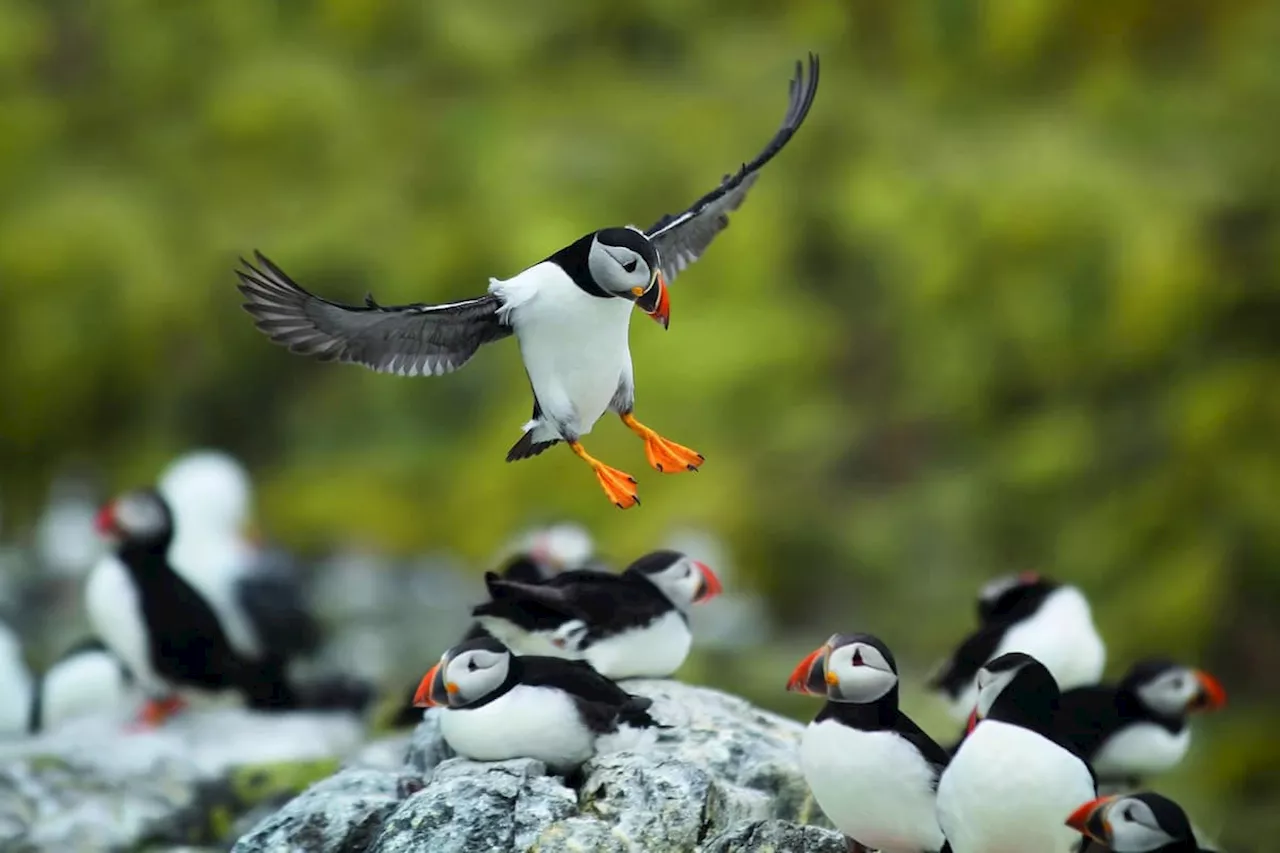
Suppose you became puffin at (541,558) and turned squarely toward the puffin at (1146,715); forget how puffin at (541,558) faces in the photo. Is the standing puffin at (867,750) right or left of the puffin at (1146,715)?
right

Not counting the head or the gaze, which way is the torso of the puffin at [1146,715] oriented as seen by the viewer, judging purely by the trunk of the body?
to the viewer's right

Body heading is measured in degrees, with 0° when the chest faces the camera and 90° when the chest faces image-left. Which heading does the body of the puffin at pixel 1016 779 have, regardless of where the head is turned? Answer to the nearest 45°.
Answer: approximately 45°

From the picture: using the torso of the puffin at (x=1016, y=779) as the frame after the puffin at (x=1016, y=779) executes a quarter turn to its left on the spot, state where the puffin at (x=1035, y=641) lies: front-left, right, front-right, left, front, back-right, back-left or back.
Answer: back-left

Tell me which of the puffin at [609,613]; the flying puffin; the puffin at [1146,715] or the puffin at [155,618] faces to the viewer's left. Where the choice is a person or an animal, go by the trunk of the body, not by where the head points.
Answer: the puffin at [155,618]

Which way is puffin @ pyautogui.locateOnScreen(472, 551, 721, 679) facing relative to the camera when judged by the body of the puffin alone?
to the viewer's right

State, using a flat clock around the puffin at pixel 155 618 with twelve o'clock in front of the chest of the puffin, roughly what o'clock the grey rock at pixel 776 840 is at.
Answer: The grey rock is roughly at 8 o'clock from the puffin.
